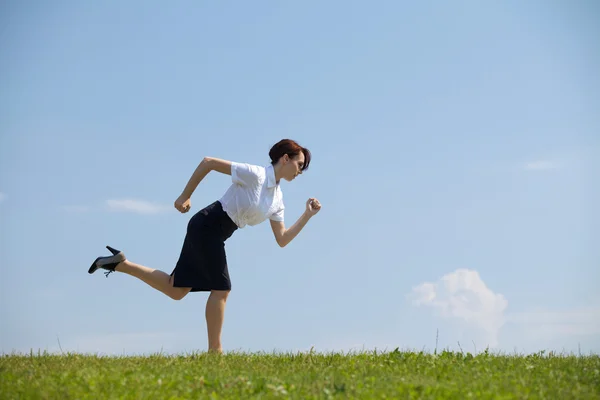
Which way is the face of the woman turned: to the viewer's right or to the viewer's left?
to the viewer's right

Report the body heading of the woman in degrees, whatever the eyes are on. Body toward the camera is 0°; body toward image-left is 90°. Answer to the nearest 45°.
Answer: approximately 270°
